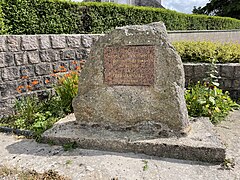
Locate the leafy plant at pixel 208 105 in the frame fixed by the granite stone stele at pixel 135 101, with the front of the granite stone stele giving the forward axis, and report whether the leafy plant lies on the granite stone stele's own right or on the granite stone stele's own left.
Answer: on the granite stone stele's own left

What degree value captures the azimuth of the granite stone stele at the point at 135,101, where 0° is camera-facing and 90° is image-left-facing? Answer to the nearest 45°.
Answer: approximately 0°

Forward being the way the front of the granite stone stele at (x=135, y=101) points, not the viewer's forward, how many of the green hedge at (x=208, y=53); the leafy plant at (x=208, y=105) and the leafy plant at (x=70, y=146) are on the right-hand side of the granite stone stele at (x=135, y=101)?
1

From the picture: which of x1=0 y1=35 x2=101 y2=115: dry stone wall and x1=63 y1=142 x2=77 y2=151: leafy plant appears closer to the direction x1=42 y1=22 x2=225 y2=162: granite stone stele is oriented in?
the leafy plant

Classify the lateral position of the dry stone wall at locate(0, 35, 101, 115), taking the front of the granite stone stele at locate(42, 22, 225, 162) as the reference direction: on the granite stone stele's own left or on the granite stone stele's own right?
on the granite stone stele's own right

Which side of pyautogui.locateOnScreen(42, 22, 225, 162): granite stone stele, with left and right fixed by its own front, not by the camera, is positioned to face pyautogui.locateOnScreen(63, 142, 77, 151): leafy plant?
right

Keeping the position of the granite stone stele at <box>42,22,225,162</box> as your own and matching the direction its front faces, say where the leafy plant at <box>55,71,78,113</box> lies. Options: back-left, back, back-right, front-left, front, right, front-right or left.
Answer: back-right
